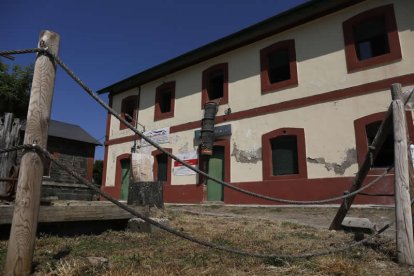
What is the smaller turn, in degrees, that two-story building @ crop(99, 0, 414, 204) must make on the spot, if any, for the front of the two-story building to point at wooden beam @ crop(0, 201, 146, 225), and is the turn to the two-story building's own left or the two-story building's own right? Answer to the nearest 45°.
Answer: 0° — it already faces it

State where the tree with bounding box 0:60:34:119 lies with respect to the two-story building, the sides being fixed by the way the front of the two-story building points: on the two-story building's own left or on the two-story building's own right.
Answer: on the two-story building's own right

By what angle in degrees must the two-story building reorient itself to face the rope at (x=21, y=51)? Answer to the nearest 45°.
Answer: approximately 45° to its left

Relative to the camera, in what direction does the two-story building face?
facing the viewer and to the left of the viewer

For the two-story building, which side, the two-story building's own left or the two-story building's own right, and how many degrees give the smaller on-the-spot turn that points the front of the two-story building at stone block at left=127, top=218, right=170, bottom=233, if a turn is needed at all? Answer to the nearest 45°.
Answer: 0° — it already faces it

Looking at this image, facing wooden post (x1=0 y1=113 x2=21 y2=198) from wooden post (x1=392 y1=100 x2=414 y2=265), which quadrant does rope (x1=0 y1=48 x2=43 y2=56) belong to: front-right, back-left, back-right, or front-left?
front-left

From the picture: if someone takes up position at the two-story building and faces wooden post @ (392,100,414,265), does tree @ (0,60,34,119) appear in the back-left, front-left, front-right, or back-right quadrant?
back-right

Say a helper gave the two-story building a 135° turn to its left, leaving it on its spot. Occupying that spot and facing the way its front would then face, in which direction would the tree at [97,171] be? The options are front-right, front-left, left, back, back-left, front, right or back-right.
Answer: back-left

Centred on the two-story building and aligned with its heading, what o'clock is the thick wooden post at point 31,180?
The thick wooden post is roughly at 11 o'clock from the two-story building.

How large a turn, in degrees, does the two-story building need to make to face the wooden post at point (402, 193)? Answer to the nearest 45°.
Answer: approximately 45° to its left

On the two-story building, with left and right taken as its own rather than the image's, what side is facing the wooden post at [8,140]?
front
